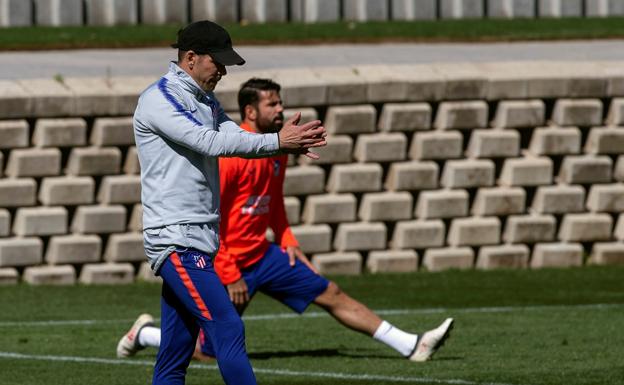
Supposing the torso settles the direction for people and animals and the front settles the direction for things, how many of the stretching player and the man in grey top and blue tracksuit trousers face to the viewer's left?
0

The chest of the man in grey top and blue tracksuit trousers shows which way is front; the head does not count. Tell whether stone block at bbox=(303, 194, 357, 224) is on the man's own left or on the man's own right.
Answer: on the man's own left

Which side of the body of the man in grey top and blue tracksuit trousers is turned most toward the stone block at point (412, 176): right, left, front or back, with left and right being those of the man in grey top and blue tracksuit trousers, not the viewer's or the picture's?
left

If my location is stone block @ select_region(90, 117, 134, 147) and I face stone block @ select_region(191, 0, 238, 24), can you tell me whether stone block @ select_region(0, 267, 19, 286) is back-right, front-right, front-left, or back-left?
back-left

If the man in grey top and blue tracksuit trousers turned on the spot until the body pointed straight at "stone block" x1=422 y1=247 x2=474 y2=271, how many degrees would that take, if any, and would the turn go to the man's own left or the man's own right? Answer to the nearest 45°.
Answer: approximately 90° to the man's own left

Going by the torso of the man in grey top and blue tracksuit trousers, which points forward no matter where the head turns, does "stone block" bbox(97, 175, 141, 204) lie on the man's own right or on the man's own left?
on the man's own left

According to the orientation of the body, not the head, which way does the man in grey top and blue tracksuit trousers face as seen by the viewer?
to the viewer's right

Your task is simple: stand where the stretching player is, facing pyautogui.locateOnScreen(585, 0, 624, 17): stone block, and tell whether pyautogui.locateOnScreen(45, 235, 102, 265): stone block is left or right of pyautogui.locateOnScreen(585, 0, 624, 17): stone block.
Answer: left

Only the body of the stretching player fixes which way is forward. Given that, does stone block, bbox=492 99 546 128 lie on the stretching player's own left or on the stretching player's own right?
on the stretching player's own left

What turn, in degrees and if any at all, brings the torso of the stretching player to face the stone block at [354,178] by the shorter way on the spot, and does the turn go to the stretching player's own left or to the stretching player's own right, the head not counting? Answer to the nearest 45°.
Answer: approximately 135° to the stretching player's own left

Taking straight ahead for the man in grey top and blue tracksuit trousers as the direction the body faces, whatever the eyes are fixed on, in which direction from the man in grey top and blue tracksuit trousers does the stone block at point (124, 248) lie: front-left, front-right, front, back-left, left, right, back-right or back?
left

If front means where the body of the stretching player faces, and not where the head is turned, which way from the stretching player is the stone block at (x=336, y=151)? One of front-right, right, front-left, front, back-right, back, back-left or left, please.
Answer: back-left

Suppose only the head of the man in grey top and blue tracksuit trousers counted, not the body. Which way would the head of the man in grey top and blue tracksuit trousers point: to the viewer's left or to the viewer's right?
to the viewer's right

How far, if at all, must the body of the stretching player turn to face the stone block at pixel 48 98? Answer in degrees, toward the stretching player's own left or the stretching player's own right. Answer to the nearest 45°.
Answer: approximately 180°

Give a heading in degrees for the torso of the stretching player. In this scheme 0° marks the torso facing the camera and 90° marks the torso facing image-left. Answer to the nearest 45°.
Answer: approximately 315°
